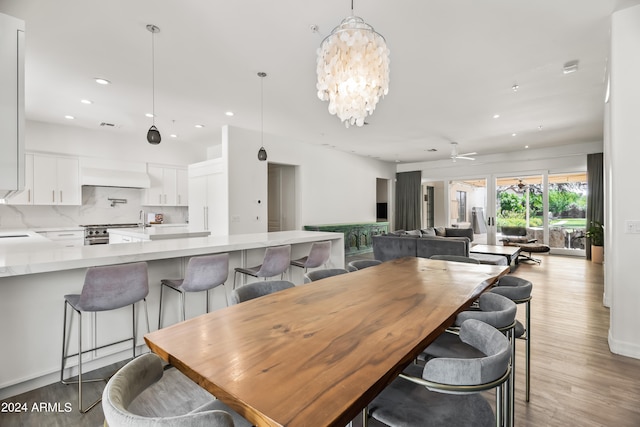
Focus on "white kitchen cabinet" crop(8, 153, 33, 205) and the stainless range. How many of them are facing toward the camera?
2

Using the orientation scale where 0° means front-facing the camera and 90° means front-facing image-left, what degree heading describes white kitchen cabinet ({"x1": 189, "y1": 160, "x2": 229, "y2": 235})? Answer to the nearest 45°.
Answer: approximately 45°

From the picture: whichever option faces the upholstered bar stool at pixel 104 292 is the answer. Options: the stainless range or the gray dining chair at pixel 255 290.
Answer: the stainless range

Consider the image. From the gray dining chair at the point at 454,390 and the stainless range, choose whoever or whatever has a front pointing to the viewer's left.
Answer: the gray dining chair

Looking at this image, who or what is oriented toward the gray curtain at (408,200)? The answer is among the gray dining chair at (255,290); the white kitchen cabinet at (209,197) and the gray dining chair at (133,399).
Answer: the gray dining chair at (133,399)

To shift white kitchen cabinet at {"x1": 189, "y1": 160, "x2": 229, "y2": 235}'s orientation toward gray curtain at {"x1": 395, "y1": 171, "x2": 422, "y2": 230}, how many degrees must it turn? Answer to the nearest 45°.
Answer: approximately 135° to its left

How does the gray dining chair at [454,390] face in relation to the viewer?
to the viewer's left

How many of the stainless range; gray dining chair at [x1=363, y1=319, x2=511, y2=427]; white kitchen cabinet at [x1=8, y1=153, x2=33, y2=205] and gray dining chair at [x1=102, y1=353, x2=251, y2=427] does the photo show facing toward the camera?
2

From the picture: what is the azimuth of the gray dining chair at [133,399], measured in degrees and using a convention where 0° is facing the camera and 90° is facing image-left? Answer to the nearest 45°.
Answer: approximately 225°

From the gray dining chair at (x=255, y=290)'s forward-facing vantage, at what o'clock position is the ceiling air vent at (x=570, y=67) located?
The ceiling air vent is roughly at 10 o'clock from the gray dining chair.

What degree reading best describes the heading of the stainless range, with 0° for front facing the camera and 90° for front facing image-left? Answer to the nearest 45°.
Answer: approximately 0°

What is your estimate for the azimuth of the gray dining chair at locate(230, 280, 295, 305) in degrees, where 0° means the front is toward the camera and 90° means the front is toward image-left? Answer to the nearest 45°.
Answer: approximately 315°

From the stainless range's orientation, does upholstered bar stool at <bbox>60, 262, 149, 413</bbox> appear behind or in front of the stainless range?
in front

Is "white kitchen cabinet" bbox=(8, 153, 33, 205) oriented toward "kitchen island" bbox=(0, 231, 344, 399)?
yes
